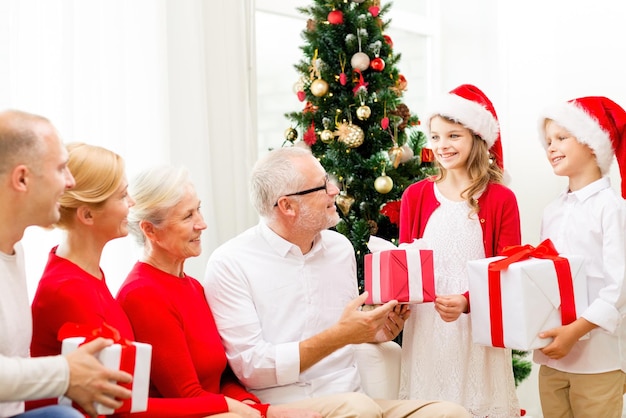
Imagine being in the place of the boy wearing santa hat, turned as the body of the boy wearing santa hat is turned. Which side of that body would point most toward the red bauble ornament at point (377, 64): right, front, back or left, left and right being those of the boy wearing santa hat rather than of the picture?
right

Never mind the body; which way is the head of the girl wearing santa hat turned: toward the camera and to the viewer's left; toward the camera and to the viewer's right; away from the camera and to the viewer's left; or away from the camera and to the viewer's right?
toward the camera and to the viewer's left

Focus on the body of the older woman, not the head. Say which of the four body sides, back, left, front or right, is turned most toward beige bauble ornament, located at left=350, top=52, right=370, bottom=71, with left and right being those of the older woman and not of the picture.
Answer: left

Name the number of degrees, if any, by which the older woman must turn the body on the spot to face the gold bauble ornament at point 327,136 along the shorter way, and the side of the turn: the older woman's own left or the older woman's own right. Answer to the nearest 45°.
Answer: approximately 90° to the older woman's own left

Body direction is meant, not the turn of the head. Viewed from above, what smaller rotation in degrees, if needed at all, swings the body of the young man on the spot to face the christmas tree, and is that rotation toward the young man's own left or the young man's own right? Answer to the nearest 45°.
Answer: approximately 45° to the young man's own left

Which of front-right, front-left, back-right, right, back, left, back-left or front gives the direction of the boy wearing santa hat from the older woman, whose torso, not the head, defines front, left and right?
front-left

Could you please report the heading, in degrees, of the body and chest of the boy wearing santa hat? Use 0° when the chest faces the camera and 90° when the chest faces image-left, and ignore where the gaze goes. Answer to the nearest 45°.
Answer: approximately 45°

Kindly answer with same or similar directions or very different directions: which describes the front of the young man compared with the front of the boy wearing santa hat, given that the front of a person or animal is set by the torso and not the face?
very different directions

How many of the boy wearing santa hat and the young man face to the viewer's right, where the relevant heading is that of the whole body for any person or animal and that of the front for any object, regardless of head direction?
1

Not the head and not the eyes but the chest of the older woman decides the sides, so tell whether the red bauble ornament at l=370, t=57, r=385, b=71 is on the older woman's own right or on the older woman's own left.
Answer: on the older woman's own left

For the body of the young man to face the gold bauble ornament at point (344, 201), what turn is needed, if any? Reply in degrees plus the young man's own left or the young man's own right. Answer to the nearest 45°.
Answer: approximately 45° to the young man's own left

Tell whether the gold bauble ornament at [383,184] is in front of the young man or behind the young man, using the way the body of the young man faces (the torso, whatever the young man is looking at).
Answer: in front

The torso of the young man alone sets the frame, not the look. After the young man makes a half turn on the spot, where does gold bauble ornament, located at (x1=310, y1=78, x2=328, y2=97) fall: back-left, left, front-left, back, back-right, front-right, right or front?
back-right

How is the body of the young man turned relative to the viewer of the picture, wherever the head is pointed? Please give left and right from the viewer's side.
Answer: facing to the right of the viewer

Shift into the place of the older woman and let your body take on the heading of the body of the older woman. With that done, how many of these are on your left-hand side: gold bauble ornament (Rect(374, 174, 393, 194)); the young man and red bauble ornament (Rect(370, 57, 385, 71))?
2
